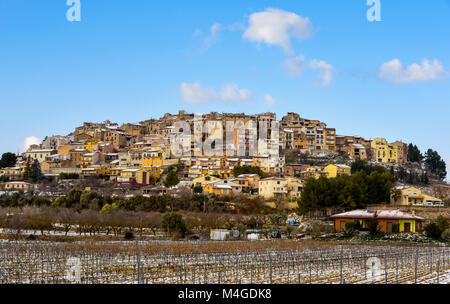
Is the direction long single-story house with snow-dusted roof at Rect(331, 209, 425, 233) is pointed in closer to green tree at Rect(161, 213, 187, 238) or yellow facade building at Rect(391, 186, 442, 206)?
the green tree

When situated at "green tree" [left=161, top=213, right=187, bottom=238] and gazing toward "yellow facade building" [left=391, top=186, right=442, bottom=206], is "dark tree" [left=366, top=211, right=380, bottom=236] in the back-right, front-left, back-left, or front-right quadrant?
front-right

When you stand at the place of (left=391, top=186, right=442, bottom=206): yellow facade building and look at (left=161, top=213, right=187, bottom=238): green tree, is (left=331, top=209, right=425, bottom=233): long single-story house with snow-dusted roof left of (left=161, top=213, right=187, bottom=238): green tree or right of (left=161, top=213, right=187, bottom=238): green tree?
left

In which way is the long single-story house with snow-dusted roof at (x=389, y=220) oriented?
toward the camera

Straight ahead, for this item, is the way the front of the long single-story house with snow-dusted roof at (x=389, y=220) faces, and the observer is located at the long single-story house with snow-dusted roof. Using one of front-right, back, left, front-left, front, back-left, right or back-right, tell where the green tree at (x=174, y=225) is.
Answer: right

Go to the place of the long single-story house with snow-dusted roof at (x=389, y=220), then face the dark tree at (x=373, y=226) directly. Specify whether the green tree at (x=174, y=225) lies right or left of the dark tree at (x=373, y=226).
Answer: right

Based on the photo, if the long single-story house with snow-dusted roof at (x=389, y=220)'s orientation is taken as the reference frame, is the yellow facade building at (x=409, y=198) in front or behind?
behind

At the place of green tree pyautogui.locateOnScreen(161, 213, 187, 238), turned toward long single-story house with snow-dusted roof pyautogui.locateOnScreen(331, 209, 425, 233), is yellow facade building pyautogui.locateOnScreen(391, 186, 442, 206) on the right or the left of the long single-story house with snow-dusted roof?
left

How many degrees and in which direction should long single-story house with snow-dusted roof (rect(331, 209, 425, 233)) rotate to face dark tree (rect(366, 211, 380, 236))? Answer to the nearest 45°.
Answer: approximately 45° to its right
